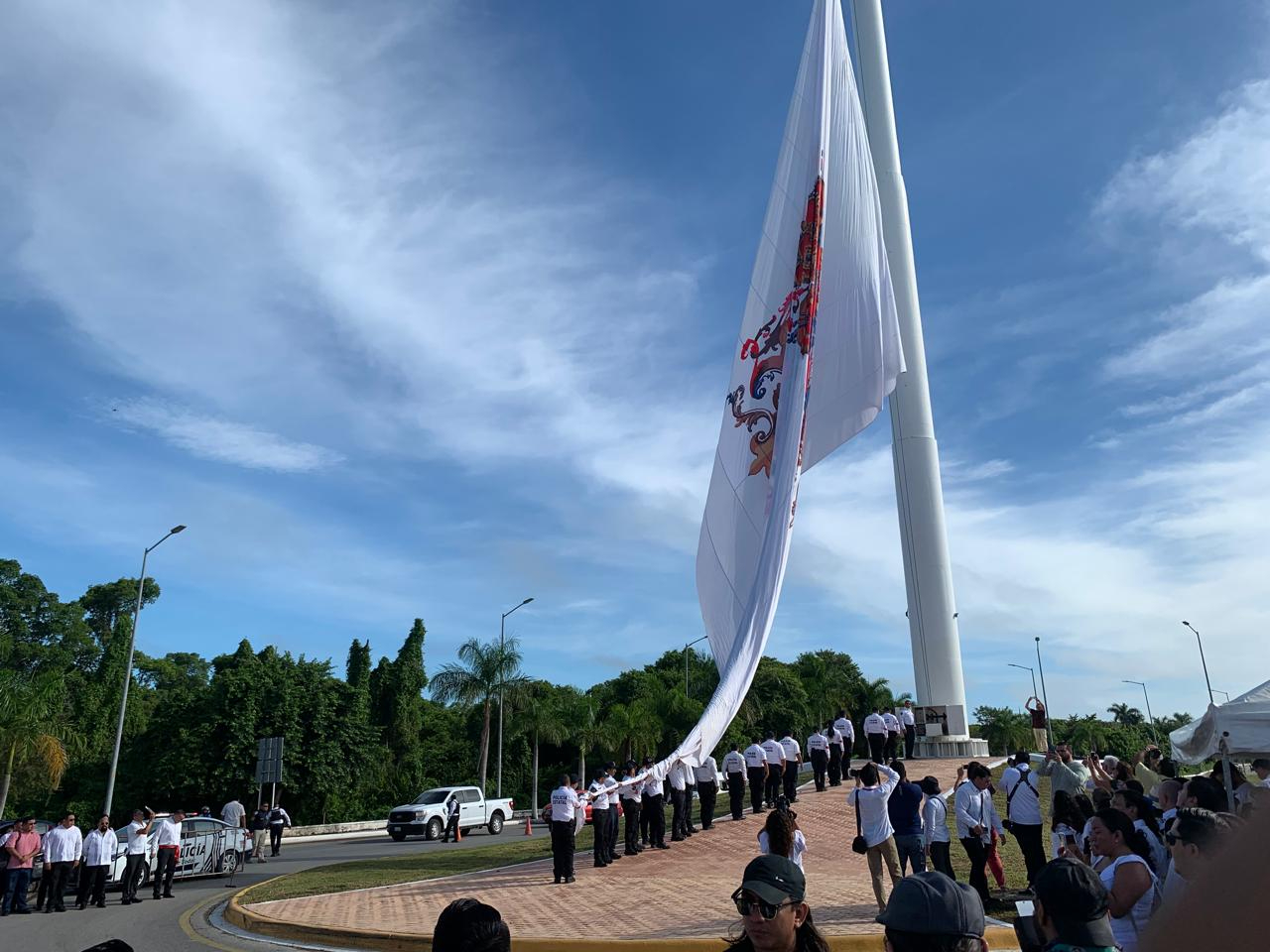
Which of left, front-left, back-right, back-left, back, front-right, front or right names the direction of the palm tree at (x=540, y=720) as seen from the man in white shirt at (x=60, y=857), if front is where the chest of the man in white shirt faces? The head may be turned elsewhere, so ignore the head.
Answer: left

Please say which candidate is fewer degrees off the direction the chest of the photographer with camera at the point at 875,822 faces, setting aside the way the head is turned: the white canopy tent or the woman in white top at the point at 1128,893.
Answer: the white canopy tent

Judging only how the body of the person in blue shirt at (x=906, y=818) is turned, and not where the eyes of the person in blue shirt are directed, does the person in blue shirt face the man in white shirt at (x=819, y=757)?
yes

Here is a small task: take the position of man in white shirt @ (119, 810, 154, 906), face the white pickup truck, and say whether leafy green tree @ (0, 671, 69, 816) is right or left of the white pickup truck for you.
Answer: left

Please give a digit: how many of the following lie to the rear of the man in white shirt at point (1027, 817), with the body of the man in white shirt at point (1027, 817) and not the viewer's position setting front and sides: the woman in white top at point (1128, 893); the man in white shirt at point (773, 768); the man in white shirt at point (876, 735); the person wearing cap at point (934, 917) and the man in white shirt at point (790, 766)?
2

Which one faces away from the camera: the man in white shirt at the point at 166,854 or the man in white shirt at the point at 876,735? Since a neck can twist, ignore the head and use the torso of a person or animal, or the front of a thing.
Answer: the man in white shirt at the point at 876,735

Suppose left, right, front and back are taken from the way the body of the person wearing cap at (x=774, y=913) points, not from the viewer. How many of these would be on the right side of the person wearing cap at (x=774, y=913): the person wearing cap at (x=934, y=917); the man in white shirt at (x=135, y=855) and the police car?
2

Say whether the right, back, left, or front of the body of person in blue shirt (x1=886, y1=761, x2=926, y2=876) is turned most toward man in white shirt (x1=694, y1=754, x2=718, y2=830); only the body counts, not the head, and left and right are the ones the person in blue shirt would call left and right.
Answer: front

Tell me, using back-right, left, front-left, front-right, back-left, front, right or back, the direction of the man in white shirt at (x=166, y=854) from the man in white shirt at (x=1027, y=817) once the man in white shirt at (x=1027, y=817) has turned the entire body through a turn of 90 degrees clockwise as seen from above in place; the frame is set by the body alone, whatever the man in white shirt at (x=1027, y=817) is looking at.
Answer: back

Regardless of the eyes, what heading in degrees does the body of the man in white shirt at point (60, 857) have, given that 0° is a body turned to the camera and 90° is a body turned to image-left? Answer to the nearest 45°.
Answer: approximately 315°

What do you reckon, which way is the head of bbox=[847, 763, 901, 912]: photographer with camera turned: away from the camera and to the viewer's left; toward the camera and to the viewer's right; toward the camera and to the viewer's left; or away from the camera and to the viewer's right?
away from the camera and to the viewer's left

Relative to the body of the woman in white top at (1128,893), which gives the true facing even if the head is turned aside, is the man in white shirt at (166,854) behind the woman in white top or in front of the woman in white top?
in front

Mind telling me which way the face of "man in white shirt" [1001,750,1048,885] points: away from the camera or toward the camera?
away from the camera

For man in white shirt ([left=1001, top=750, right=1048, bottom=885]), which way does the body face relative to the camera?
away from the camera

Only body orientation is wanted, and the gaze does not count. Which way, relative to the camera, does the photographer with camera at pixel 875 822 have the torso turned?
away from the camera
